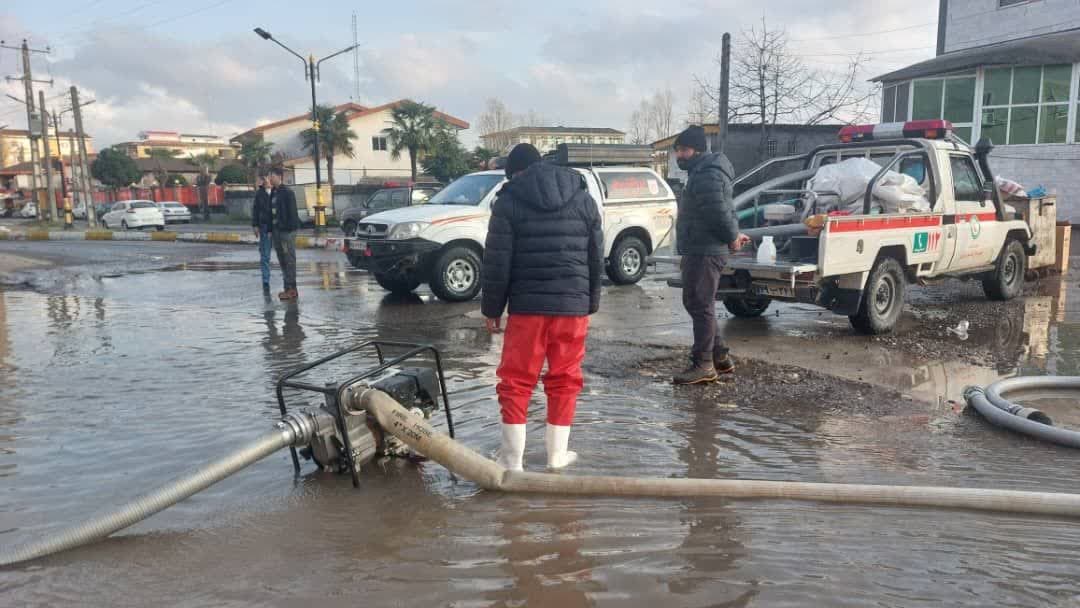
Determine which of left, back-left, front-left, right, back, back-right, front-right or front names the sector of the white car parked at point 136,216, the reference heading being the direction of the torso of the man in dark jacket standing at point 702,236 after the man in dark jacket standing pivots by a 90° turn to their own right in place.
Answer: front-left

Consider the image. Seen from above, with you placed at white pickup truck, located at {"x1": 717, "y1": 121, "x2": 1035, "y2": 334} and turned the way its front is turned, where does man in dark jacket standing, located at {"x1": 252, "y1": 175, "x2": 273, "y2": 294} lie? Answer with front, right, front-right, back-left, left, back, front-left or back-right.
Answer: back-left

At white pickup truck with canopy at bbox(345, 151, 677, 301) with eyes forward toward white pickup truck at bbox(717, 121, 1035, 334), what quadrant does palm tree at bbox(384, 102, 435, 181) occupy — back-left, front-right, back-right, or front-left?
back-left

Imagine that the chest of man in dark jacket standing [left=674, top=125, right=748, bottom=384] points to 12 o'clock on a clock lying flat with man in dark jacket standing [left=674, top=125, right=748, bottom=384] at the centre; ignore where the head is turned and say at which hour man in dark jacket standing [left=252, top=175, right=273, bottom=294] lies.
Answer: man in dark jacket standing [left=252, top=175, right=273, bottom=294] is roughly at 1 o'clock from man in dark jacket standing [left=674, top=125, right=748, bottom=384].

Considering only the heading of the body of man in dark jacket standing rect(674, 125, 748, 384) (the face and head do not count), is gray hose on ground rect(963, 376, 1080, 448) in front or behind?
behind

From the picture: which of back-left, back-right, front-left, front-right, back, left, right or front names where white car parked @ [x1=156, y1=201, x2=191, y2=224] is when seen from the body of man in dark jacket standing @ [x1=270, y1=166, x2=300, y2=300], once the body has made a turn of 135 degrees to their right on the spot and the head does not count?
front-left

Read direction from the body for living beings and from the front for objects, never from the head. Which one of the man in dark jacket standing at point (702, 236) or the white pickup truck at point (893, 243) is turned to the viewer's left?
the man in dark jacket standing

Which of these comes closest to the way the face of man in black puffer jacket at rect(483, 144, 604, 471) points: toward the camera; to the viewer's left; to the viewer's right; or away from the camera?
away from the camera

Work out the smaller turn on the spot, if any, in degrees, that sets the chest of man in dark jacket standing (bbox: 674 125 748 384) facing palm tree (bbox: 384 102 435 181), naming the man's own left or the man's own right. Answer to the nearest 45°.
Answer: approximately 45° to the man's own right

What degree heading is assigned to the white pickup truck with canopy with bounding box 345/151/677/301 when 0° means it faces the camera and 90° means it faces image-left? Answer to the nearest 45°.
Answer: approximately 45°

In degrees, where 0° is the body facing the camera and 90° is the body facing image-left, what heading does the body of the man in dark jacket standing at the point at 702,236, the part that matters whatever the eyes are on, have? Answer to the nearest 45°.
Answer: approximately 90°

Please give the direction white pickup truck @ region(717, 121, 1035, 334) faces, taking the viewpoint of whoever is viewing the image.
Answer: facing away from the viewer and to the right of the viewer
